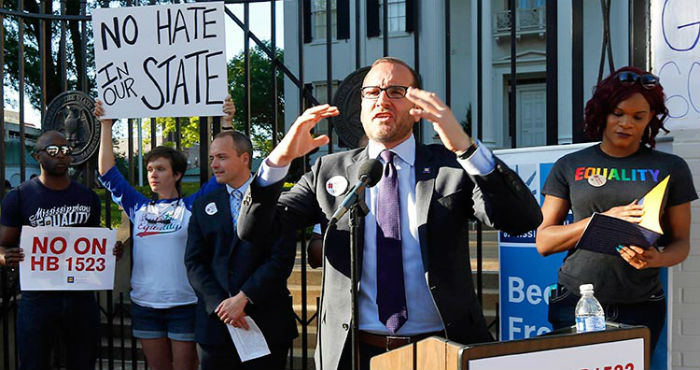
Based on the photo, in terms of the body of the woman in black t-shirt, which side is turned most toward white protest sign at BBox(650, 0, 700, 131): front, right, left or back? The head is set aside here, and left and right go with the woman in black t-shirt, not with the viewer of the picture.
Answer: back

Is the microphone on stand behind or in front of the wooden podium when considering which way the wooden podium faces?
behind

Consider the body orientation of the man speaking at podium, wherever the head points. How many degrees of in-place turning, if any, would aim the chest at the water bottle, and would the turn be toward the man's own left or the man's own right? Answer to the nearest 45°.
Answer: approximately 45° to the man's own left

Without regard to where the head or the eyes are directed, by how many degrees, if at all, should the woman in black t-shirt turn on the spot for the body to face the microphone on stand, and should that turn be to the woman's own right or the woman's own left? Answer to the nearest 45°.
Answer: approximately 45° to the woman's own right

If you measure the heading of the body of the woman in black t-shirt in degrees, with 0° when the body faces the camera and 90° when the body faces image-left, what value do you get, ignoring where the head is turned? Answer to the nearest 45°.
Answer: approximately 0°

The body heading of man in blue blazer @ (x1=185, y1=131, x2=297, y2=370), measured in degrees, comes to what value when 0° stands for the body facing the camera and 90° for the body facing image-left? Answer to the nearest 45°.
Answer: approximately 45°

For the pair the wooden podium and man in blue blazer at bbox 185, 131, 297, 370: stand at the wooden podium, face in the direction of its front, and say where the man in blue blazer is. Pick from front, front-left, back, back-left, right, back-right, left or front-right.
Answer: back

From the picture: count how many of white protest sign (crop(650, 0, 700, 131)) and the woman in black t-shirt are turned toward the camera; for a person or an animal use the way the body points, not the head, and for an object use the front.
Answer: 2

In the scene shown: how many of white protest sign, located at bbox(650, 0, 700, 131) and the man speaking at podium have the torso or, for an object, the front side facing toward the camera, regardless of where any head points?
2
